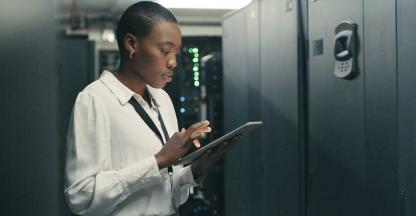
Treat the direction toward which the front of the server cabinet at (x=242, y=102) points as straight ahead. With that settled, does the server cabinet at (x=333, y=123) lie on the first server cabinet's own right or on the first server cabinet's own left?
on the first server cabinet's own left

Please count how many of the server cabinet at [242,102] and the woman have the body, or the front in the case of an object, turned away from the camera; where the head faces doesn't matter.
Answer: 0

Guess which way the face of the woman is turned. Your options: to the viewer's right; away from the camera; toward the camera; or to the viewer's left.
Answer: to the viewer's right

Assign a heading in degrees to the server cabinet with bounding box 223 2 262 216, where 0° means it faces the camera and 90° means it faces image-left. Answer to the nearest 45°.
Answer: approximately 45°

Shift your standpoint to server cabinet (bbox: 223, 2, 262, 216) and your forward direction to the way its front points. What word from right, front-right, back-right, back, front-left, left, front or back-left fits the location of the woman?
front-left

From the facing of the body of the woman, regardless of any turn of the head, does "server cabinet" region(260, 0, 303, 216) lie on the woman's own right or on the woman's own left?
on the woman's own left
